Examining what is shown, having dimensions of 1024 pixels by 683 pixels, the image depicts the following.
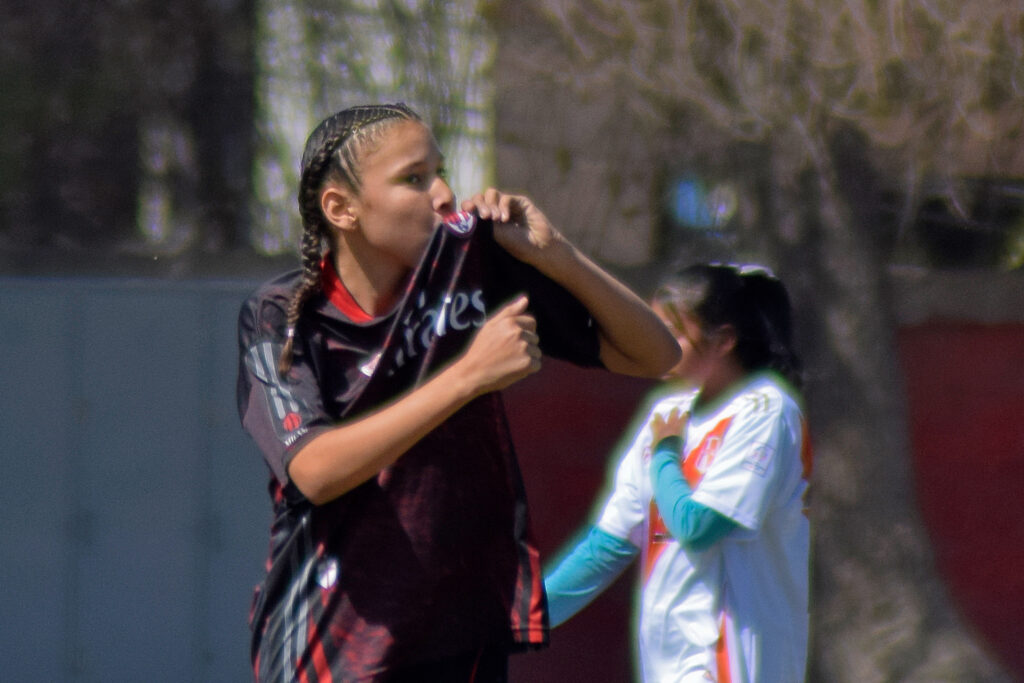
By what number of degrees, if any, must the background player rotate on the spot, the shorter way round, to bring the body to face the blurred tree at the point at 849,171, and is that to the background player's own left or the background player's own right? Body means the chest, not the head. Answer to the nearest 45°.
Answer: approximately 135° to the background player's own right

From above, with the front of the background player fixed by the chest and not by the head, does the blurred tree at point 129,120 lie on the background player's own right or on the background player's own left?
on the background player's own right

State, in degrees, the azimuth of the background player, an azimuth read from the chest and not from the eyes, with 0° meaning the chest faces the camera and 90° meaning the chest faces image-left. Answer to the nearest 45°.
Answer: approximately 45°
